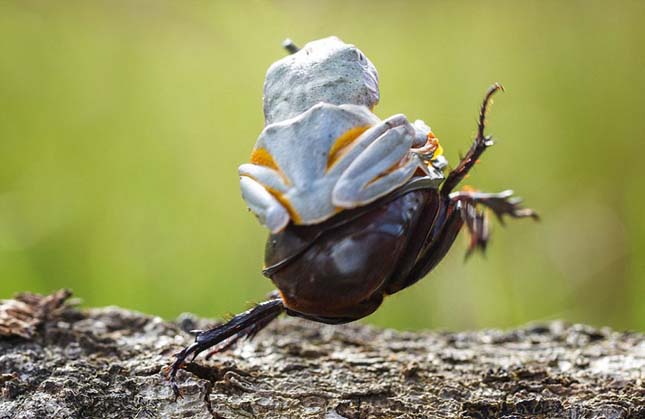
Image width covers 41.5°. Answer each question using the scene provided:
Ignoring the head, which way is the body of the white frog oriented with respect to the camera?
away from the camera

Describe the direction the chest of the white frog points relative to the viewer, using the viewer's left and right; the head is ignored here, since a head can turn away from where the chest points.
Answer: facing away from the viewer
